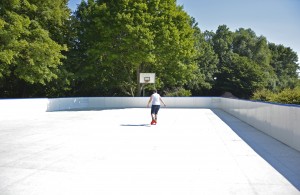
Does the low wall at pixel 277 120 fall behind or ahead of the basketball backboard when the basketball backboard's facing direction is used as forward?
ahead

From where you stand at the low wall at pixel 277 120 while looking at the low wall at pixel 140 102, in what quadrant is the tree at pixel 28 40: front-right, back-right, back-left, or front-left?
front-left

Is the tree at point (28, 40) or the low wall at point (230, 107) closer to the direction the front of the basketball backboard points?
the low wall

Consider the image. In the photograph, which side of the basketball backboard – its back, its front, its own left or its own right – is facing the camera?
front

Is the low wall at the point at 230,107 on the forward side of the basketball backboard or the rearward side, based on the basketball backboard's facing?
on the forward side

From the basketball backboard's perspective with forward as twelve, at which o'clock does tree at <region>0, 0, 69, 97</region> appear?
The tree is roughly at 2 o'clock from the basketball backboard.
